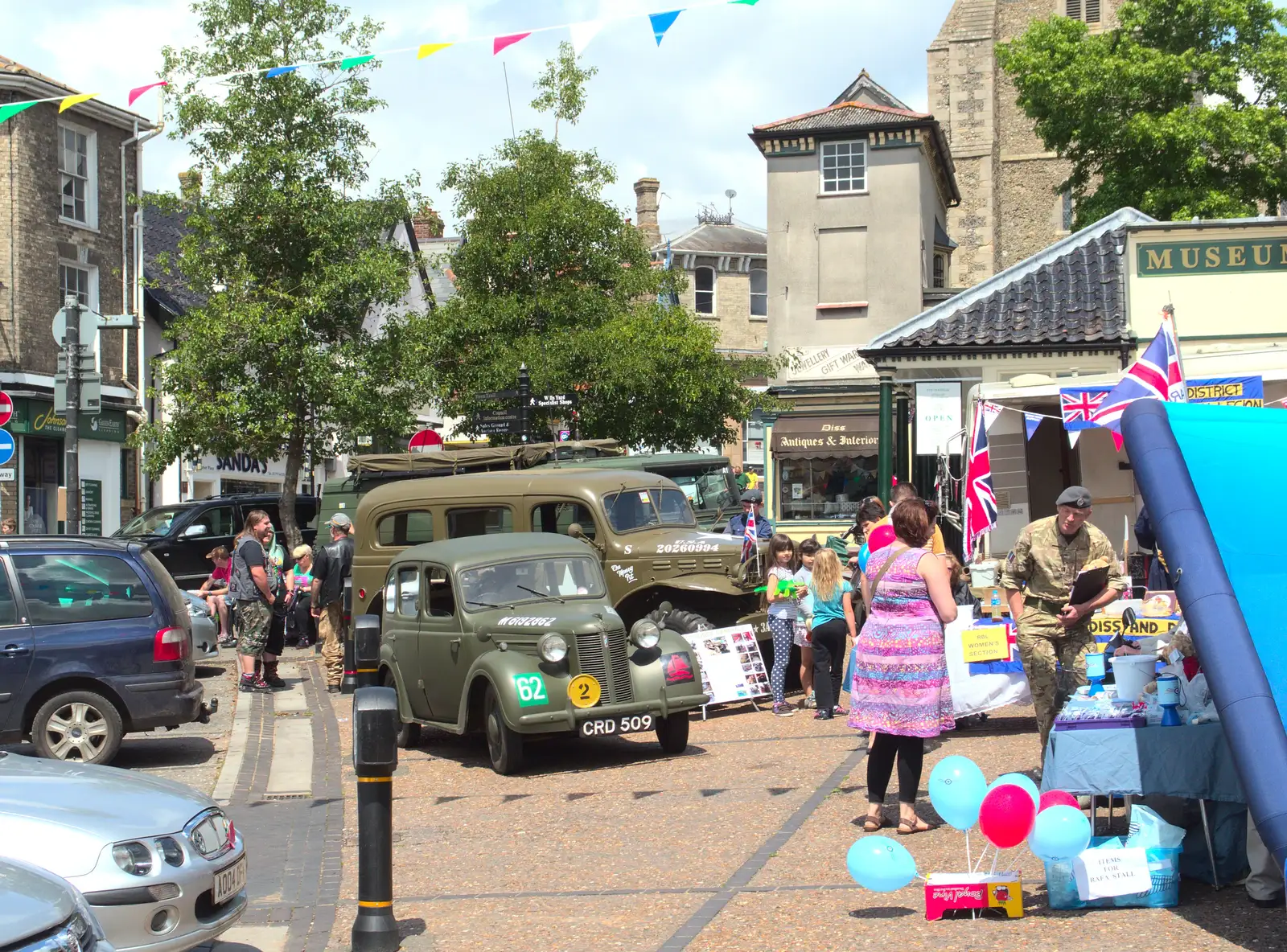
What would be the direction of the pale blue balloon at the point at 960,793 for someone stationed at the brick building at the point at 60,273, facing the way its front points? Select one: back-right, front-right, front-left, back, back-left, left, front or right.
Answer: front-right

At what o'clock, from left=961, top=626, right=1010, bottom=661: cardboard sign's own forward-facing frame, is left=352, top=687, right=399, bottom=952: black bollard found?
The black bollard is roughly at 1 o'clock from the cardboard sign.

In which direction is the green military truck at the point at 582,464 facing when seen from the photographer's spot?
facing to the right of the viewer

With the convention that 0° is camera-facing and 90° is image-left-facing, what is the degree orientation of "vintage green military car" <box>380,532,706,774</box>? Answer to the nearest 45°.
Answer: approximately 315°

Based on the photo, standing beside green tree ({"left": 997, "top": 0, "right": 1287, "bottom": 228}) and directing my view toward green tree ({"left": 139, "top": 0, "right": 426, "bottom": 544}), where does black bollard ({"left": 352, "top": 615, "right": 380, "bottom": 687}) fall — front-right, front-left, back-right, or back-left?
front-left

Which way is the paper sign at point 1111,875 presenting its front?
toward the camera

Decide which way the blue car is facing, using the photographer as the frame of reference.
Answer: facing to the left of the viewer

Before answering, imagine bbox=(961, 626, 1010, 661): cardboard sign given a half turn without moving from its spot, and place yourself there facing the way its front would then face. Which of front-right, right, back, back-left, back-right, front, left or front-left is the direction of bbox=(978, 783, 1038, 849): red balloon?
back

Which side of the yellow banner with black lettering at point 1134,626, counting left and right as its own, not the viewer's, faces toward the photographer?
front

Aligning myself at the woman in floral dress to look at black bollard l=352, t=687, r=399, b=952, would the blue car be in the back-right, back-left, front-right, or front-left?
front-right

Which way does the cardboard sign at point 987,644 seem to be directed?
toward the camera

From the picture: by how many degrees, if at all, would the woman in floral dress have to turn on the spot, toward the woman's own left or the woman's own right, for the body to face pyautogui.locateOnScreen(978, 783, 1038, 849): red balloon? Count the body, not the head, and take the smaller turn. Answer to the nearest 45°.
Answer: approximately 135° to the woman's own right
